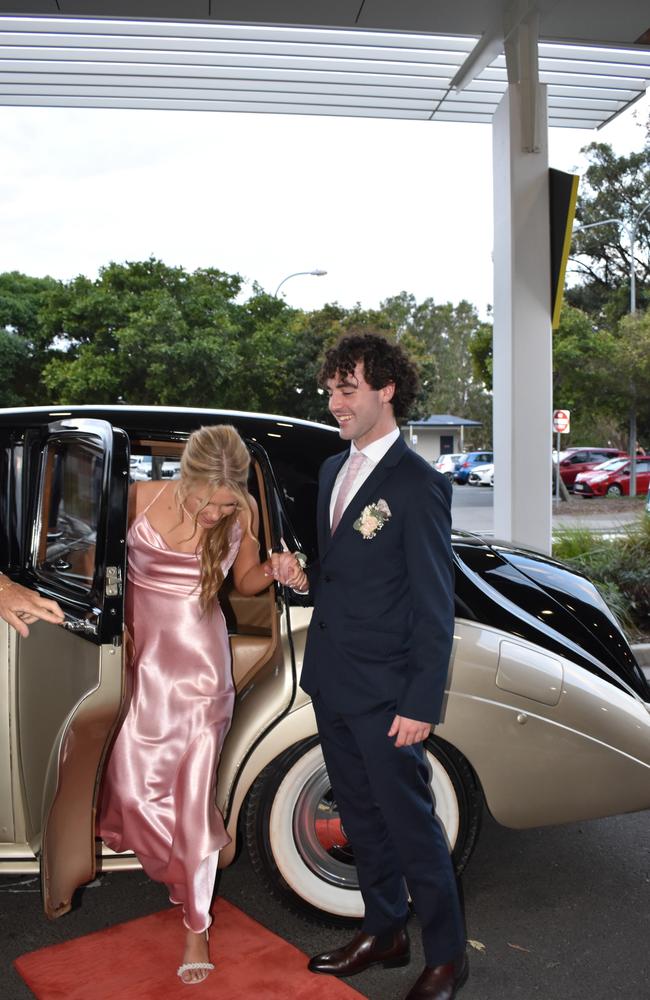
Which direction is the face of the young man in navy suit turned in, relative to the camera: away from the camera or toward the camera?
toward the camera

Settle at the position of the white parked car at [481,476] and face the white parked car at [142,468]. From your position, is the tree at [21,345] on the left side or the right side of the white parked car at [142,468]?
right

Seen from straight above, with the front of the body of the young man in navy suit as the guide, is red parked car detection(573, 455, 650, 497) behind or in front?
behind

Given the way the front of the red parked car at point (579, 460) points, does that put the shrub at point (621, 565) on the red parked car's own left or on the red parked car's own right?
on the red parked car's own left

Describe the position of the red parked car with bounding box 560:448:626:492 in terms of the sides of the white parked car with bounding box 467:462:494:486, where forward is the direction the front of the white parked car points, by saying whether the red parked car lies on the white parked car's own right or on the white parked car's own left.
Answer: on the white parked car's own left

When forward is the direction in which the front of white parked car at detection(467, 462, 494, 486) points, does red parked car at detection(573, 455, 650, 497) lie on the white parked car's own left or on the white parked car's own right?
on the white parked car's own left

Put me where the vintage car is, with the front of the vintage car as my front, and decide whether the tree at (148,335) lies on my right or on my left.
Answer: on my right

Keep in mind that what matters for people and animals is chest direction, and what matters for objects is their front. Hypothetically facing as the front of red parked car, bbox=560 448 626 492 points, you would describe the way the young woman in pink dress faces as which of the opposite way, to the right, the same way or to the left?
to the left

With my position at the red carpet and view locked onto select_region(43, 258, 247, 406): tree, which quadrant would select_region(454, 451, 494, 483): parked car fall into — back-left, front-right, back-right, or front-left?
front-right

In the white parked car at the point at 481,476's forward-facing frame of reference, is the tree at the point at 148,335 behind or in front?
in front

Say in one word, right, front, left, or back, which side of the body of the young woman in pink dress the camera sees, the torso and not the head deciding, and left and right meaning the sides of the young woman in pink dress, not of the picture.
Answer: front

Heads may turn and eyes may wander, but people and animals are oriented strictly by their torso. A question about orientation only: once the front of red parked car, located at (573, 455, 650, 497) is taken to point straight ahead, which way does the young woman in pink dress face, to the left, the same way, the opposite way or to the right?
to the left

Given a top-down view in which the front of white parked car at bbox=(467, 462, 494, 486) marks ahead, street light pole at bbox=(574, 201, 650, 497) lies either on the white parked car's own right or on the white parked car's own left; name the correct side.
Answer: on the white parked car's own left

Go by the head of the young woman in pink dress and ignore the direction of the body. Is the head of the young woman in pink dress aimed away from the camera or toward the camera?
toward the camera

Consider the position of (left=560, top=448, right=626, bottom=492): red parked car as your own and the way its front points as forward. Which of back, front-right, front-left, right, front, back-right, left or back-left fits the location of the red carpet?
front-left

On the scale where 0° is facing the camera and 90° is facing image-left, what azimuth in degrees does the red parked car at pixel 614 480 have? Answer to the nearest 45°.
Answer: approximately 45°

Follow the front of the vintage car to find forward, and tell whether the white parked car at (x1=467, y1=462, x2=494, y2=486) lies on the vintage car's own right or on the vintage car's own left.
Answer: on the vintage car's own right

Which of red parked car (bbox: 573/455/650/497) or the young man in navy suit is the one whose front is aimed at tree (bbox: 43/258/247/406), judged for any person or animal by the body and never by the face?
the red parked car

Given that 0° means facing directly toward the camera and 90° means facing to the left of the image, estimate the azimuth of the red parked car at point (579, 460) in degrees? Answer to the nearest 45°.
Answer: approximately 45°
